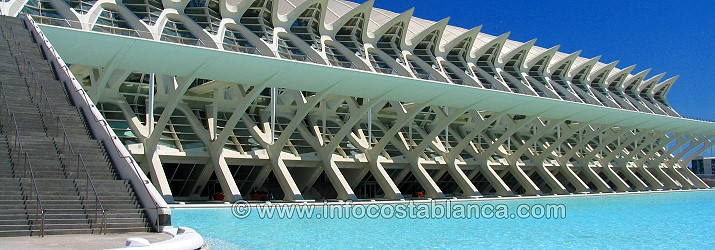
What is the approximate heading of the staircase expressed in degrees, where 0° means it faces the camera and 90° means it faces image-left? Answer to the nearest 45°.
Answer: approximately 0°
